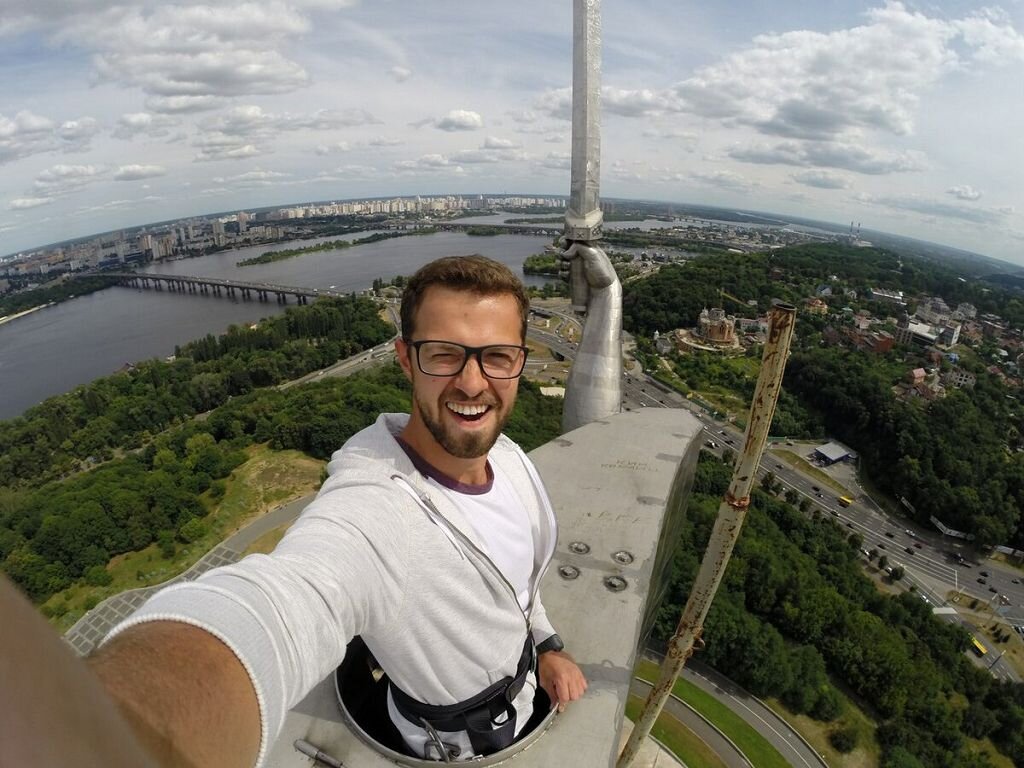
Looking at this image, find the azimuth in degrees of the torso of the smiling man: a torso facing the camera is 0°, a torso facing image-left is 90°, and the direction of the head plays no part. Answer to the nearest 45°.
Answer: approximately 315°
